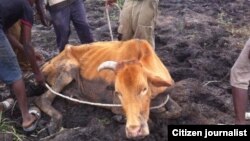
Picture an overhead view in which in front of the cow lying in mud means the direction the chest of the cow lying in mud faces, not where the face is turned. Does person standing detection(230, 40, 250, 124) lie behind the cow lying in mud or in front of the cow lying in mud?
in front

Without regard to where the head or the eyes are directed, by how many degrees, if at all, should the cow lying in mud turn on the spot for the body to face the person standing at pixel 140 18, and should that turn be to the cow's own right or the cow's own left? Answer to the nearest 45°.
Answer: approximately 90° to the cow's own left

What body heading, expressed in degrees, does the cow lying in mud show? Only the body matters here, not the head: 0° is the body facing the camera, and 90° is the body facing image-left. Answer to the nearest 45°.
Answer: approximately 315°

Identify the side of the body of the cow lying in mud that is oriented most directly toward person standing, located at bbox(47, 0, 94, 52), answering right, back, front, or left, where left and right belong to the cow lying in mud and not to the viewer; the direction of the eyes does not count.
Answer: back

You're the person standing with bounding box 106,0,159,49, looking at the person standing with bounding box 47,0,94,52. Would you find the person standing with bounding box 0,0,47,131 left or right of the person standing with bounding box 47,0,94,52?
left

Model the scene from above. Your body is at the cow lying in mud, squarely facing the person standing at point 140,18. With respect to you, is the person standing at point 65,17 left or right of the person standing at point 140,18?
left

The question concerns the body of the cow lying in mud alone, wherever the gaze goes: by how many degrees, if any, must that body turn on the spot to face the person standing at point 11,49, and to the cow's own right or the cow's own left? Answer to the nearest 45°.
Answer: approximately 135° to the cow's own right
